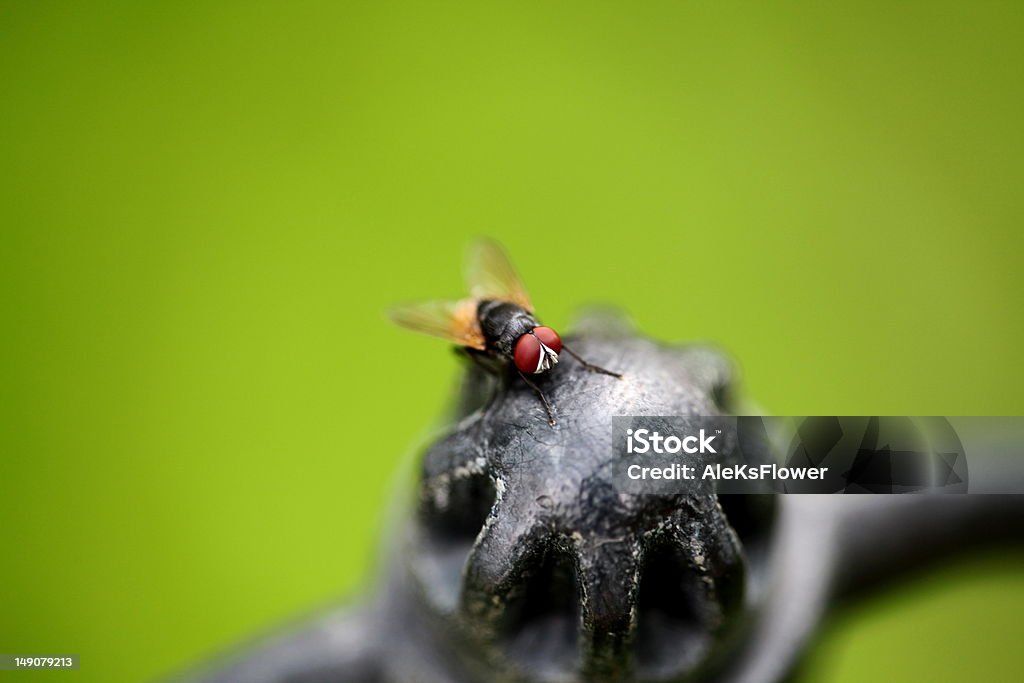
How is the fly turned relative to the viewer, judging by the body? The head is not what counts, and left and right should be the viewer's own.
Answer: facing the viewer and to the right of the viewer
